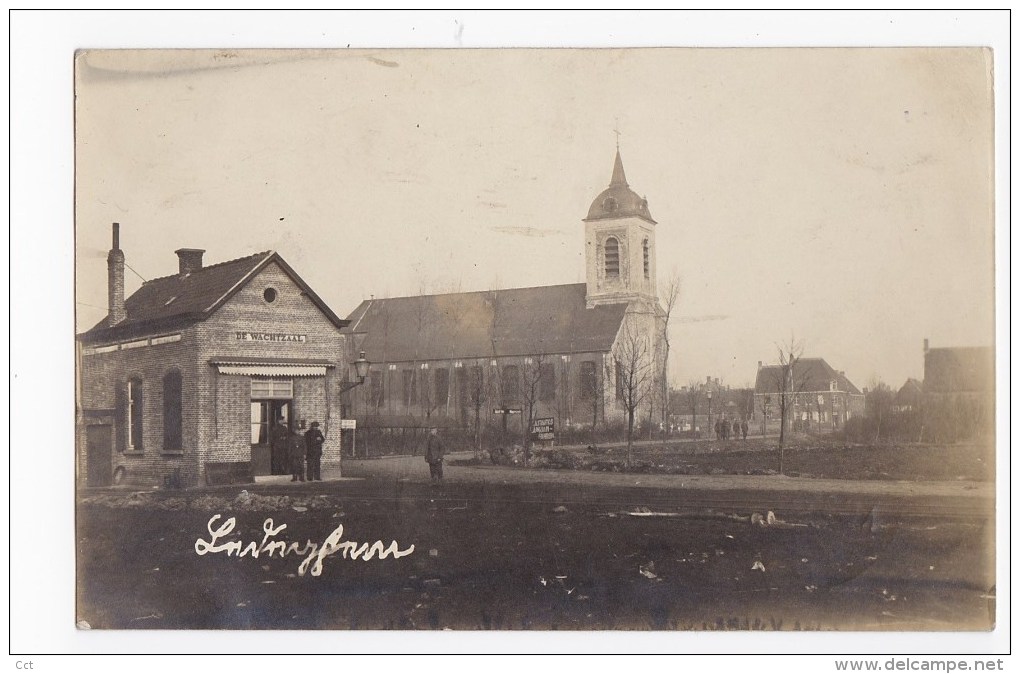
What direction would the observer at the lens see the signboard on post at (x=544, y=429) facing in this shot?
facing the viewer
